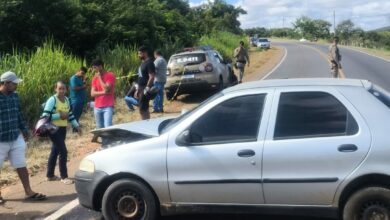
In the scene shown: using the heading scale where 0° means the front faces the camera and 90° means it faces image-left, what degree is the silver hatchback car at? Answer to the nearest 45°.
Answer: approximately 90°

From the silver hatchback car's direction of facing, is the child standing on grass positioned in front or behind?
in front

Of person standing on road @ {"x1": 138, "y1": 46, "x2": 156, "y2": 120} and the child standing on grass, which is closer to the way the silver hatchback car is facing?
the child standing on grass

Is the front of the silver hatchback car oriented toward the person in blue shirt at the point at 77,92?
no

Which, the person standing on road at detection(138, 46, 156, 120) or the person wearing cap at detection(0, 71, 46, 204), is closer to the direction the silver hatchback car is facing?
the person wearing cap
